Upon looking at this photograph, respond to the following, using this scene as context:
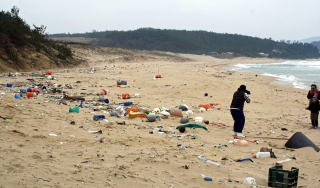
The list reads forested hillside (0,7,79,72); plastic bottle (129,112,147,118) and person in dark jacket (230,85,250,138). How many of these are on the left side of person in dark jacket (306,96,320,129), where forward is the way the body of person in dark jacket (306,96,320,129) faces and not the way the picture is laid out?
0

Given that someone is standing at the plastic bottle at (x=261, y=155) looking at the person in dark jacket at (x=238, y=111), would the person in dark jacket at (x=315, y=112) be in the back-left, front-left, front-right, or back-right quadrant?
front-right

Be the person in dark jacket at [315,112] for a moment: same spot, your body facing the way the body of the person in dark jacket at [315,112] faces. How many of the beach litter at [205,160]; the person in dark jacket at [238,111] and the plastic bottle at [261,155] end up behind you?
0

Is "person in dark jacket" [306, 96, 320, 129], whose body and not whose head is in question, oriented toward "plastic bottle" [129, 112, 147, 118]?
no

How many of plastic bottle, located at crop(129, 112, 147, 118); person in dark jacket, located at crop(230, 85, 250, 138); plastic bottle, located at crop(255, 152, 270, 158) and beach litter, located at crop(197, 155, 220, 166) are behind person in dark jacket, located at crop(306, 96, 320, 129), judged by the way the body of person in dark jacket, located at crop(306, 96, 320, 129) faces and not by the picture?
0

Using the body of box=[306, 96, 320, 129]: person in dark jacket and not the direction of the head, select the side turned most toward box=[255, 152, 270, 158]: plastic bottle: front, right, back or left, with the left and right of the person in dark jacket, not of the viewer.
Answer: front

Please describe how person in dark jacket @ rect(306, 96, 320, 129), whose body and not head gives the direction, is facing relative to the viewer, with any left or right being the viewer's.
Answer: facing the viewer

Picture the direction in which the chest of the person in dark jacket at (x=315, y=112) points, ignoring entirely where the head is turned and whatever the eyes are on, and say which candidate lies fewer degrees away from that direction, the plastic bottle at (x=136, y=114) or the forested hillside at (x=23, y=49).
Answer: the plastic bottle

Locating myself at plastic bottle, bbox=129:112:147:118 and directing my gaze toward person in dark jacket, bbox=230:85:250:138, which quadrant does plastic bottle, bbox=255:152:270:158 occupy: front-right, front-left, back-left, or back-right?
front-right

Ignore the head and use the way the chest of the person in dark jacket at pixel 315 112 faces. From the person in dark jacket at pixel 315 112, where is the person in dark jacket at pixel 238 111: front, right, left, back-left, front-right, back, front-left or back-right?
front-right

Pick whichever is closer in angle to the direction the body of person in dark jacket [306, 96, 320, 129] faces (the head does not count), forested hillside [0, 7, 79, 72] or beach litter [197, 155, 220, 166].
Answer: the beach litter

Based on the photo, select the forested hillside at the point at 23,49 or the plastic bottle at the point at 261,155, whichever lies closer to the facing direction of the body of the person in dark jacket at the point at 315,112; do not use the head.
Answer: the plastic bottle

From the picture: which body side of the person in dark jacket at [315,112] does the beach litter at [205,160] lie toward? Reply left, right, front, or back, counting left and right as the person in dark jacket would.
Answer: front
